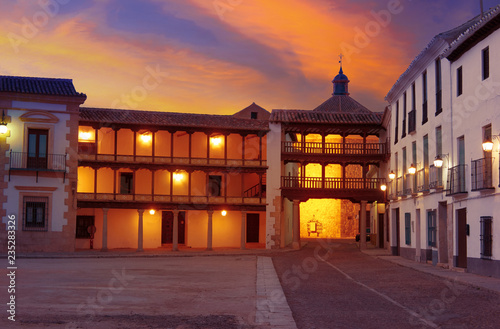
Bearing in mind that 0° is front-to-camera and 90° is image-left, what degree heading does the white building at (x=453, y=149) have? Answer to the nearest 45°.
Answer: approximately 45°
